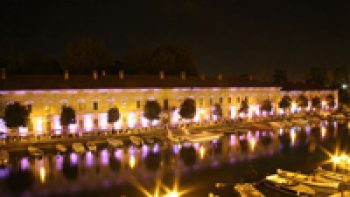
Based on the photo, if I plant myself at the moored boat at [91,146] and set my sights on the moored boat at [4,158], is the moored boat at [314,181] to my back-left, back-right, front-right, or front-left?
back-left

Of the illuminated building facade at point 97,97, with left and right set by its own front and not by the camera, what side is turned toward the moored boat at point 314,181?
front

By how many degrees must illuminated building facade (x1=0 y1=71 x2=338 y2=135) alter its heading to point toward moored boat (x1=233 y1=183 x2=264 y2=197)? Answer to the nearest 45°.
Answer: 0° — it already faces it

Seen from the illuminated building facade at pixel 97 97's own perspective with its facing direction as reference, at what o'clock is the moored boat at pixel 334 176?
The moored boat is roughly at 12 o'clock from the illuminated building facade.

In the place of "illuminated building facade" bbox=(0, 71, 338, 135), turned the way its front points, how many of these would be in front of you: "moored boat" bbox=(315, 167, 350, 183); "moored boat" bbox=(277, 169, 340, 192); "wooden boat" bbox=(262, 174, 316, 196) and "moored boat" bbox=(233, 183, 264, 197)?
4

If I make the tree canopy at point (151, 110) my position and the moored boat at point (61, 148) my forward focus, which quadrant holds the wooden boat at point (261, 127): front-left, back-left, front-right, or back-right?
back-left

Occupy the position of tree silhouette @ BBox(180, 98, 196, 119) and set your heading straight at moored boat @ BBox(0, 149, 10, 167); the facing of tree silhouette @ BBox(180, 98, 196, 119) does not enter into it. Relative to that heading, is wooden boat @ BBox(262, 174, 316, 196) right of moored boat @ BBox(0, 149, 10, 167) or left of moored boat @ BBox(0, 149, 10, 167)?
left

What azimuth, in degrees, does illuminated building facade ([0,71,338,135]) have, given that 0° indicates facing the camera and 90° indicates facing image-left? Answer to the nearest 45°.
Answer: approximately 315°
